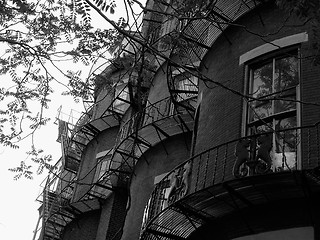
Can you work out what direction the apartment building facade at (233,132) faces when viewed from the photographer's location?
facing the viewer and to the left of the viewer
